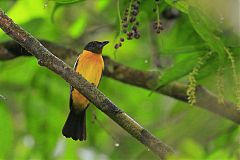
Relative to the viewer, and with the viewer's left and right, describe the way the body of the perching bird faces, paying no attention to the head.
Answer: facing the viewer and to the right of the viewer

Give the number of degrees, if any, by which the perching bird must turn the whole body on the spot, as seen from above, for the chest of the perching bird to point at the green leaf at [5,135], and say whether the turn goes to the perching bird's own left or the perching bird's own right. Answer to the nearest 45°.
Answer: approximately 90° to the perching bird's own right
